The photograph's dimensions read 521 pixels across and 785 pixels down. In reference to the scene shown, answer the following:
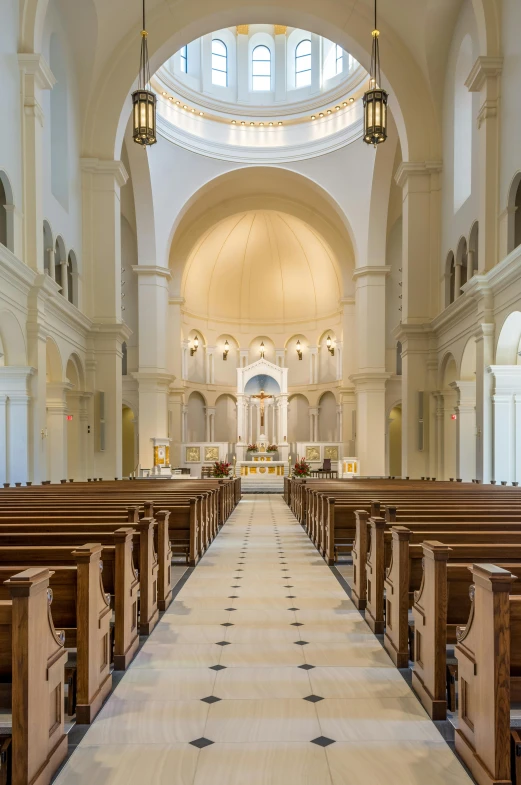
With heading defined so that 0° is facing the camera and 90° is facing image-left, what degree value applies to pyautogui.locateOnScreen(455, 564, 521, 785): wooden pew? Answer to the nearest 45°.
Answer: approximately 180°

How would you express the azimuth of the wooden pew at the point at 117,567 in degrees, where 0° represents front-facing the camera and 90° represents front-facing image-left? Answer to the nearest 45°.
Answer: approximately 180°

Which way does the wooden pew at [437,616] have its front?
away from the camera

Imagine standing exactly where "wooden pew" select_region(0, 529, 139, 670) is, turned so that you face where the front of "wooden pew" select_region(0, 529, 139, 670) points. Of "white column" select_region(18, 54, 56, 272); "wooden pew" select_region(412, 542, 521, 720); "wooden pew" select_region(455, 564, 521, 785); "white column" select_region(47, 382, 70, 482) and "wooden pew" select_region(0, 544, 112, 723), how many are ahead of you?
2

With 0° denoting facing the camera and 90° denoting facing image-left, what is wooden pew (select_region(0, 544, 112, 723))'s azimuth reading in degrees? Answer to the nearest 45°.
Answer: approximately 180°
